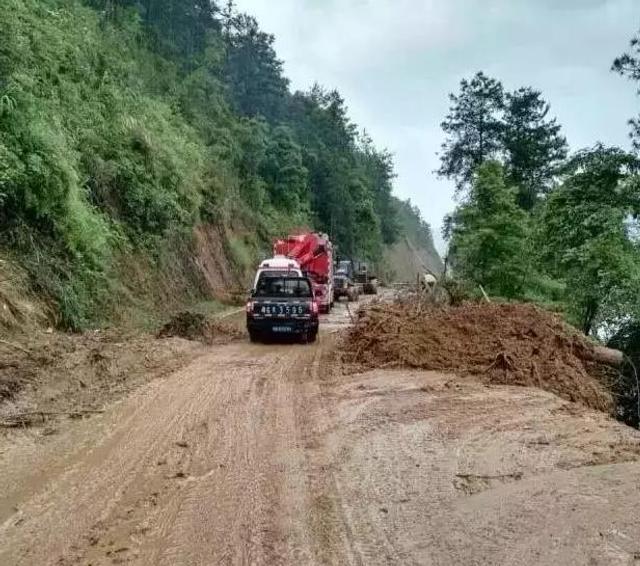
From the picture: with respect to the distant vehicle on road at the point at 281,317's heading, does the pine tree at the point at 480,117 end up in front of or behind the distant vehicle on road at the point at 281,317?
in front

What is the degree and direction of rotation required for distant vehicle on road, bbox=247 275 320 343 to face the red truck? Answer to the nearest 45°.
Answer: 0° — it already faces it

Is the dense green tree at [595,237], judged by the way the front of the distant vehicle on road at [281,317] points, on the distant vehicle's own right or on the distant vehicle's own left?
on the distant vehicle's own right

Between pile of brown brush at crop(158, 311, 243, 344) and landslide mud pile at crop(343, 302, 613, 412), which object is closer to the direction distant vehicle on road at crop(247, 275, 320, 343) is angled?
the pile of brown brush

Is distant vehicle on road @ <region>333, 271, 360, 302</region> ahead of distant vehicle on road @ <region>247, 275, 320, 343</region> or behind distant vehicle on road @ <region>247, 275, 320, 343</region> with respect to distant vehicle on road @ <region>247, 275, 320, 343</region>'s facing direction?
ahead

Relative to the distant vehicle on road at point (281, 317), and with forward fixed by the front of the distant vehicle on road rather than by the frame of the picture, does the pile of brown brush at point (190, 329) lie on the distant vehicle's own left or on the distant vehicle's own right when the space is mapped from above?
on the distant vehicle's own left

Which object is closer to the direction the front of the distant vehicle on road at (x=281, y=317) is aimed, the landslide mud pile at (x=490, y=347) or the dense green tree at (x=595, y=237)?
the dense green tree

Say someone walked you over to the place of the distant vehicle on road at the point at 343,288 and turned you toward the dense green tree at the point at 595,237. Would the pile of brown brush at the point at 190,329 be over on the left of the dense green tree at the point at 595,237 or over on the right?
right

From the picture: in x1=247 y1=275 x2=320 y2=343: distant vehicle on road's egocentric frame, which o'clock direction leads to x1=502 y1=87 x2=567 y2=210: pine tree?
The pine tree is roughly at 1 o'clock from the distant vehicle on road.
